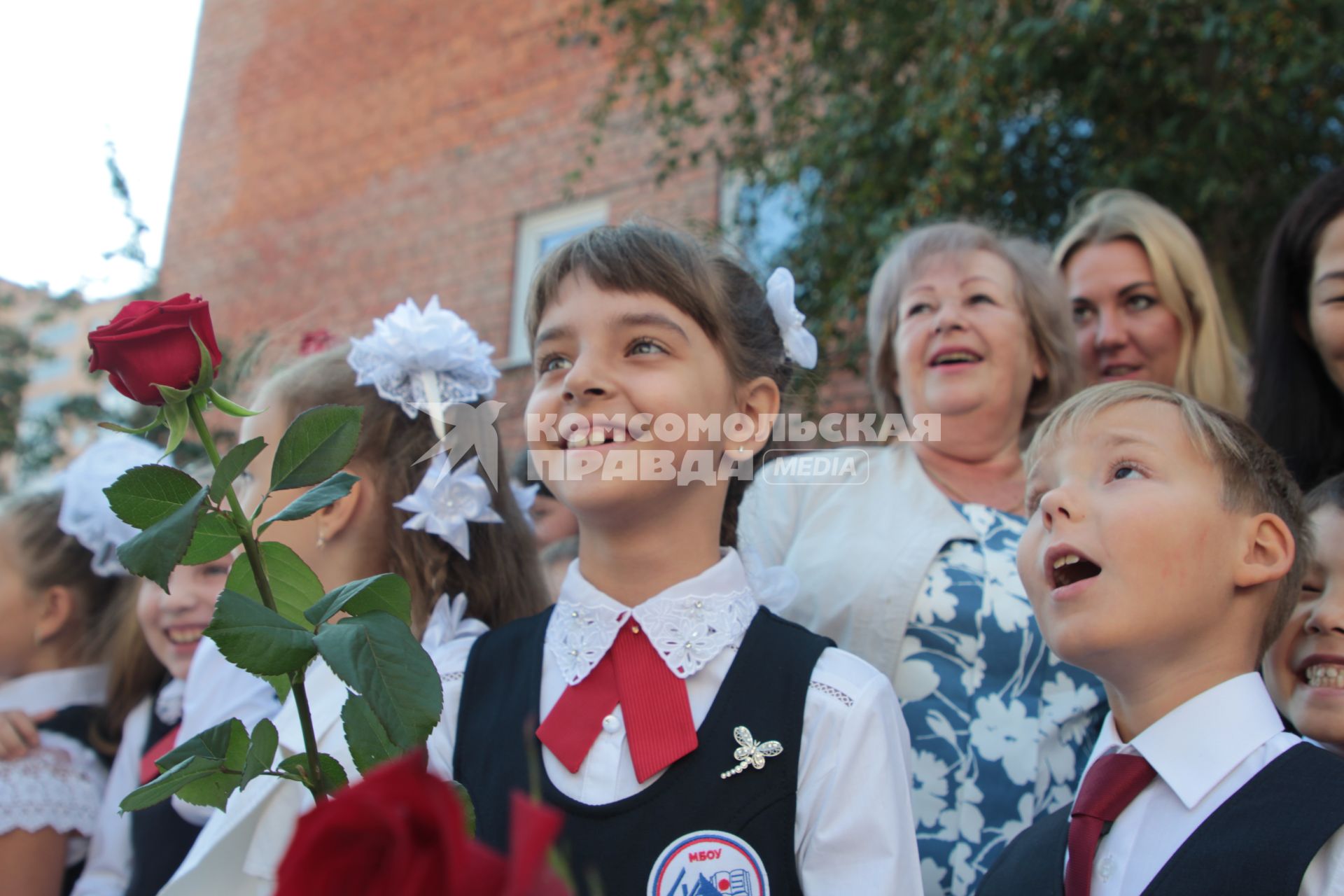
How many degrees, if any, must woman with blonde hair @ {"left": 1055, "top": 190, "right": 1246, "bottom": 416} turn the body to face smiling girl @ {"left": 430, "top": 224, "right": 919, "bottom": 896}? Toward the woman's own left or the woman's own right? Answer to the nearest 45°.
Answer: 0° — they already face them

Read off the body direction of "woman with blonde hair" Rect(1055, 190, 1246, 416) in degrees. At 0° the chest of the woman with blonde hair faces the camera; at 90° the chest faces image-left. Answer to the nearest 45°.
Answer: approximately 45°

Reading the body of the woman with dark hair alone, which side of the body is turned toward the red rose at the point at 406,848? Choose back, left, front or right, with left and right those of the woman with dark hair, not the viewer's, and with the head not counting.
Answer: front

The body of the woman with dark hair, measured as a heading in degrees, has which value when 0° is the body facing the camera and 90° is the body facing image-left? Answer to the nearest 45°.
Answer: approximately 0°

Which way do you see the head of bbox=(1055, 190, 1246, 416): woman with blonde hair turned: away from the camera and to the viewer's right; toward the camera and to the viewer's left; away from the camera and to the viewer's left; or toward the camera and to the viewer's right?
toward the camera and to the viewer's left
